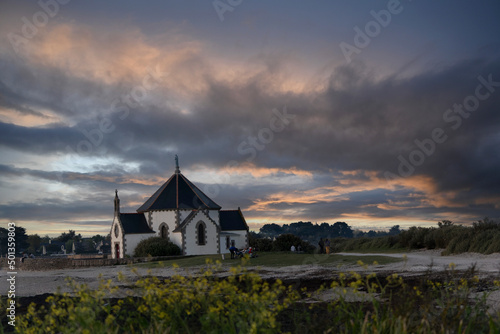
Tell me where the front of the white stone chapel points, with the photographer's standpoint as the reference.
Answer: facing to the left of the viewer

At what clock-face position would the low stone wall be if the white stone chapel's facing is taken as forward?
The low stone wall is roughly at 11 o'clock from the white stone chapel.

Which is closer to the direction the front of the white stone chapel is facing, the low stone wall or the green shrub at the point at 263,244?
the low stone wall

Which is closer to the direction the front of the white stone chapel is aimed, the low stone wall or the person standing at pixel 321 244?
the low stone wall

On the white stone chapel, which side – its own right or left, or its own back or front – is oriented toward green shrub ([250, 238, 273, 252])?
back

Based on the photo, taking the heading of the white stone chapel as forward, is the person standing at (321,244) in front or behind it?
behind

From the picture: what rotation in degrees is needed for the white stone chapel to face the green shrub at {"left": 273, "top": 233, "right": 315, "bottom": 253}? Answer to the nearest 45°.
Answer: approximately 180°

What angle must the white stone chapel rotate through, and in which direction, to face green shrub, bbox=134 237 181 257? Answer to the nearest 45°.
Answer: approximately 45° to its left
